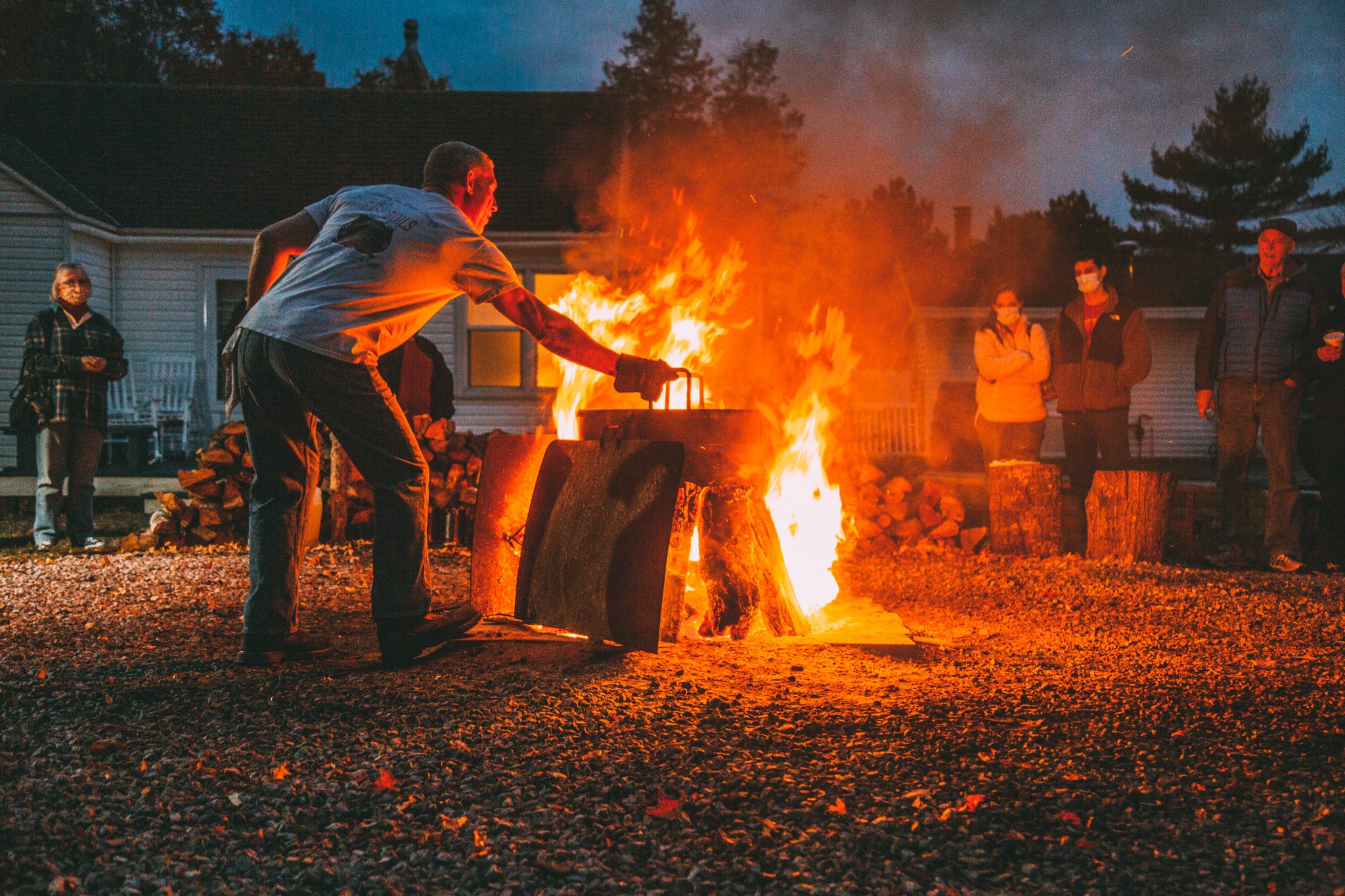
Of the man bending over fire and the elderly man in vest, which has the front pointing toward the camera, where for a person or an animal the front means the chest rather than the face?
the elderly man in vest

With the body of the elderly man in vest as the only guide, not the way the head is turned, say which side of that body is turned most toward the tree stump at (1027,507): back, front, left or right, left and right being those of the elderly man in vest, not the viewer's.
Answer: right

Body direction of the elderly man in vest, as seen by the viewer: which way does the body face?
toward the camera

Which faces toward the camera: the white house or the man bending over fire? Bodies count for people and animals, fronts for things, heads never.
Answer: the white house

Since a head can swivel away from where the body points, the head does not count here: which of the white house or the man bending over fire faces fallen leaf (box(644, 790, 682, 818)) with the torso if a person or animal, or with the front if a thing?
the white house

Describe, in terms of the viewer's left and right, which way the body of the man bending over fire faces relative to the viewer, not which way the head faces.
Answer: facing away from the viewer and to the right of the viewer

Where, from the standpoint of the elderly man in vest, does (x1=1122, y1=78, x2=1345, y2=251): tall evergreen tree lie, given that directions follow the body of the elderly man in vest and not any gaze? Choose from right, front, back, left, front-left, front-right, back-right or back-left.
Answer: back

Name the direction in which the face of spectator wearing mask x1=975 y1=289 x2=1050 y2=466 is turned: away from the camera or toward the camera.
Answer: toward the camera

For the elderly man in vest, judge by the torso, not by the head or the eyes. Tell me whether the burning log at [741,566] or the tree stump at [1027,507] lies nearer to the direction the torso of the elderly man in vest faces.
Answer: the burning log

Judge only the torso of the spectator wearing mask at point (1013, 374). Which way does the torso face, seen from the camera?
toward the camera

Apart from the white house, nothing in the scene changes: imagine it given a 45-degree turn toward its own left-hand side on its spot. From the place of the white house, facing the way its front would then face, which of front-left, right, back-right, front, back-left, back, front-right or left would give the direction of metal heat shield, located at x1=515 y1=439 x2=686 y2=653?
front-right
